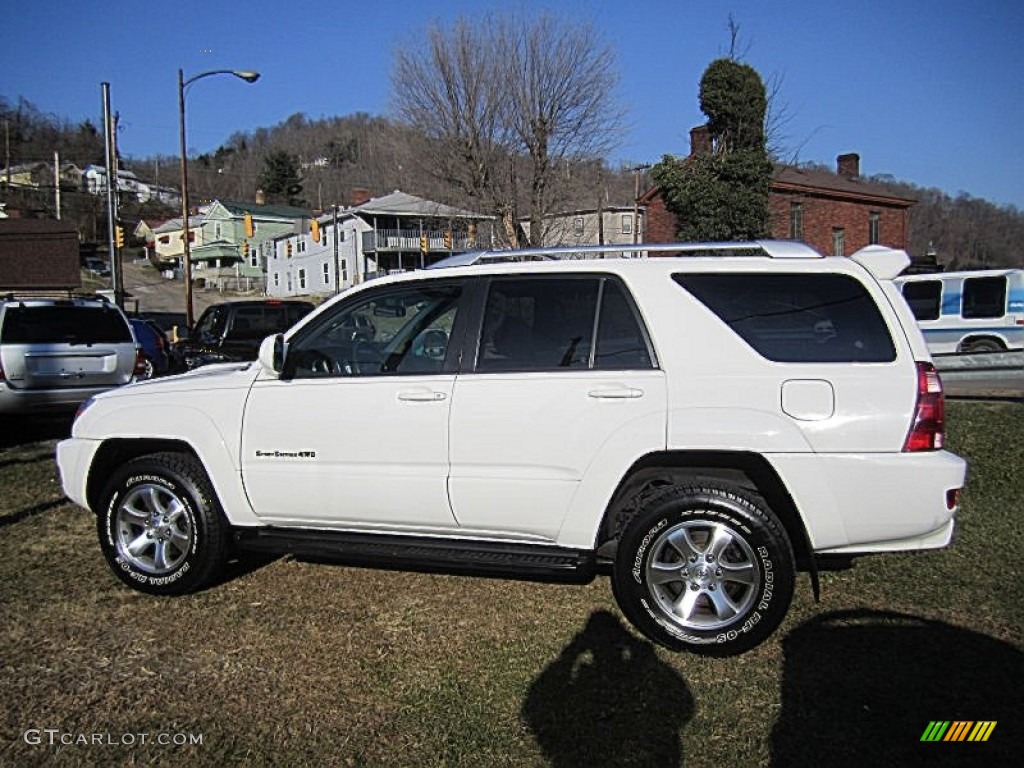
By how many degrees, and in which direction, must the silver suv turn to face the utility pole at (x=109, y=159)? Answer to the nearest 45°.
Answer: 0° — it already faces it

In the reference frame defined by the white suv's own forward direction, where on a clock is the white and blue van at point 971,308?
The white and blue van is roughly at 4 o'clock from the white suv.

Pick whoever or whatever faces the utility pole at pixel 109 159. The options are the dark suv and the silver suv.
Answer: the silver suv

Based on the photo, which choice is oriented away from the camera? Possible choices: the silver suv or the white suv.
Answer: the silver suv

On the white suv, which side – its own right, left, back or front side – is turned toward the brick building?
right

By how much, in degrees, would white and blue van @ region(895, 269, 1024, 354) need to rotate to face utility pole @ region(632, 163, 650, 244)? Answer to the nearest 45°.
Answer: approximately 45° to its right

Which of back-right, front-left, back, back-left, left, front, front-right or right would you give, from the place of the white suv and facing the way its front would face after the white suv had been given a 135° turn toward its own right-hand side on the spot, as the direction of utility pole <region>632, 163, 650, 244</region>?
front-left

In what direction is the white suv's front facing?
to the viewer's left

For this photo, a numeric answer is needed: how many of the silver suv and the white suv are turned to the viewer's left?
1

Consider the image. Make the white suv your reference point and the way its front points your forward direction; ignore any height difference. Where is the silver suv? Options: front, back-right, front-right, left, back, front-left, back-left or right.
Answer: front-right

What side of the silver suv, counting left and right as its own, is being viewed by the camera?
back
